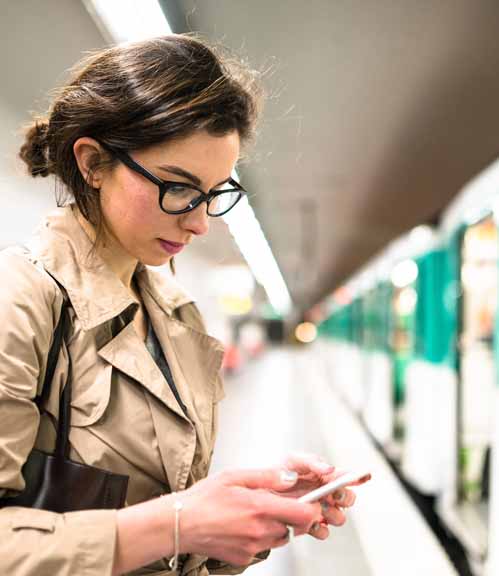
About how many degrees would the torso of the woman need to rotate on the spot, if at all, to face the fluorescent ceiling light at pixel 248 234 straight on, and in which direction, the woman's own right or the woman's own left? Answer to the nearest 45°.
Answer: approximately 135° to the woman's own left

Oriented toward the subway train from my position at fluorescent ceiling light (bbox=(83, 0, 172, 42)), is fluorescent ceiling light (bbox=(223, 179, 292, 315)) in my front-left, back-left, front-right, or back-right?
front-left

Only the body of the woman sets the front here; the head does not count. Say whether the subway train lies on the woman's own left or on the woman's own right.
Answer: on the woman's own left

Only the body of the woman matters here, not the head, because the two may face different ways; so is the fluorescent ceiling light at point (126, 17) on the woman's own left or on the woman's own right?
on the woman's own left

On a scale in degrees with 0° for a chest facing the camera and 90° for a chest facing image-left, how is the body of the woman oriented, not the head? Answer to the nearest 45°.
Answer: approximately 315°

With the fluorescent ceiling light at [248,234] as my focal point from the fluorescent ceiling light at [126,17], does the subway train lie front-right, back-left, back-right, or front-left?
front-right
